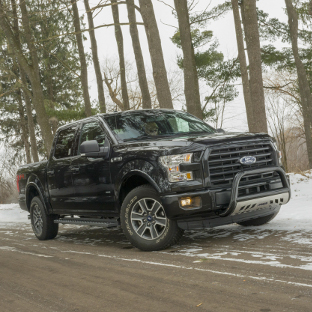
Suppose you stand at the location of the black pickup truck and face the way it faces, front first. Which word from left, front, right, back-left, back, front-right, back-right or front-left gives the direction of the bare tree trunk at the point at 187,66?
back-left

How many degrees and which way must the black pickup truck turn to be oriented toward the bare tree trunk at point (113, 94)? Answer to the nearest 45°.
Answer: approximately 135° to its left

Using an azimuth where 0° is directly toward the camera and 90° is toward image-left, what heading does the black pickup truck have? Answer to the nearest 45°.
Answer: approximately 315°

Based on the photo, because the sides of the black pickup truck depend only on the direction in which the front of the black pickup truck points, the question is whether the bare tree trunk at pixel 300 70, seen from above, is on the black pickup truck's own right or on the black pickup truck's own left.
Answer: on the black pickup truck's own left

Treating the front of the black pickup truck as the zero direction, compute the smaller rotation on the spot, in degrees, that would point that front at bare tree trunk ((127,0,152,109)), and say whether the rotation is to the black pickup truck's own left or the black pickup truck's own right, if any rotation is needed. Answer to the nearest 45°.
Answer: approximately 135° to the black pickup truck's own left

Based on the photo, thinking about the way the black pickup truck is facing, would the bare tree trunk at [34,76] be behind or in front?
behind

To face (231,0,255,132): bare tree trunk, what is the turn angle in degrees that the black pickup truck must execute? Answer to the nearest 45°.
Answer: approximately 135° to its left

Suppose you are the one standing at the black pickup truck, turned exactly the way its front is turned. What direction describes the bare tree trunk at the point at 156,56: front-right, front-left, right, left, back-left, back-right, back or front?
back-left
